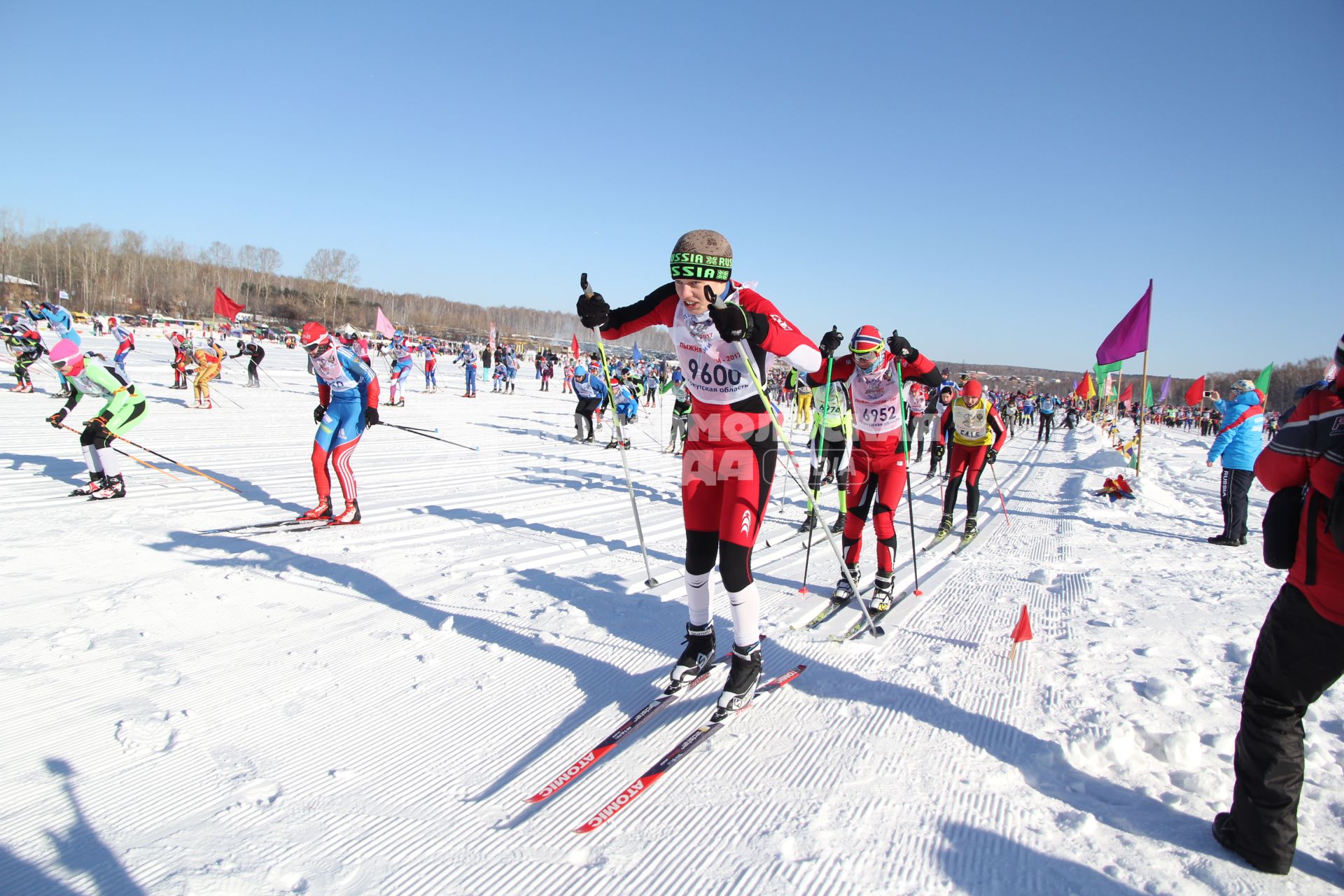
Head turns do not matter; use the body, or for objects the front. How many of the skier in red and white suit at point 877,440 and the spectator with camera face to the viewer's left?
1

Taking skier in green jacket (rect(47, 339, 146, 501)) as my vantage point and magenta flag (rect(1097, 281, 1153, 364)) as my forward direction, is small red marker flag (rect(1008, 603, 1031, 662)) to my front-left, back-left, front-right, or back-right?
front-right

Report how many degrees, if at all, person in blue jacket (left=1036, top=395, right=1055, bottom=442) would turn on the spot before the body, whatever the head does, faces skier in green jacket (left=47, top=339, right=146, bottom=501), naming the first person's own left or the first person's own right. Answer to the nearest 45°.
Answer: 0° — they already face them

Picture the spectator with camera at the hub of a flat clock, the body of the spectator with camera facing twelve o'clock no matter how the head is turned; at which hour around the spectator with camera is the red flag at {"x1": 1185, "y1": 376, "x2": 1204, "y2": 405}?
The red flag is roughly at 3 o'clock from the spectator with camera.

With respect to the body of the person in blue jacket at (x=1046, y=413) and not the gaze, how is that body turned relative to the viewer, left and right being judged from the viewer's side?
facing the viewer

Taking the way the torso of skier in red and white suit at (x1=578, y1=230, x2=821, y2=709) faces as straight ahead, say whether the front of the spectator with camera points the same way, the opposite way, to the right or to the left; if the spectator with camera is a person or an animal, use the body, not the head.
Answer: to the right

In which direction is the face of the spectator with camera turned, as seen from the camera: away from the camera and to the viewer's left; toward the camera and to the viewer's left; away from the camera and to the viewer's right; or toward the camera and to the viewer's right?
away from the camera and to the viewer's left

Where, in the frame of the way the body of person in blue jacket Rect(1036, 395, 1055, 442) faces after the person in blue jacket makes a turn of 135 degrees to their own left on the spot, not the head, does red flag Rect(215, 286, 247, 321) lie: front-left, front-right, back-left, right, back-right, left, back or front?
back

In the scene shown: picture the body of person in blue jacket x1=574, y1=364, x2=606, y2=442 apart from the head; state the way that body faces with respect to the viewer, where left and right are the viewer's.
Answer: facing the viewer and to the left of the viewer

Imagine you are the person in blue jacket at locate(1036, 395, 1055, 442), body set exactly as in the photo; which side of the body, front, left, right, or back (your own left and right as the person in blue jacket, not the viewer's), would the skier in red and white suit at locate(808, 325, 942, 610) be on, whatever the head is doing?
front

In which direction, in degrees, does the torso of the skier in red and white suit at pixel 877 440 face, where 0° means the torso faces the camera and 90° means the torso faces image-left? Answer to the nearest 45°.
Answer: approximately 0°

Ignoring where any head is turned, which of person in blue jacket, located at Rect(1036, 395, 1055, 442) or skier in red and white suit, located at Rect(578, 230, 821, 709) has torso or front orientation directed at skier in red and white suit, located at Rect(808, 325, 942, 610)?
the person in blue jacket

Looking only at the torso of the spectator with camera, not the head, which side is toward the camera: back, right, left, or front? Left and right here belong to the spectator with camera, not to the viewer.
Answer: left
